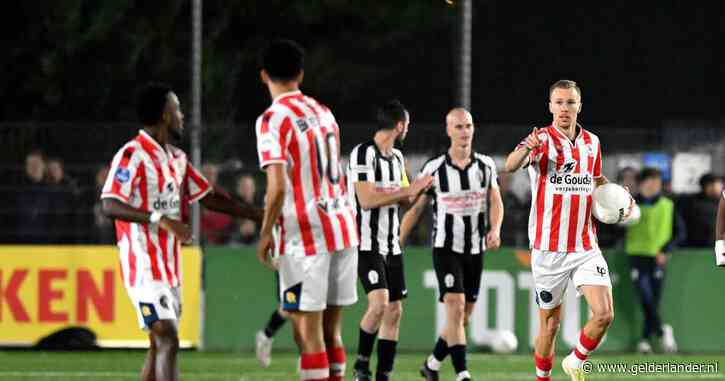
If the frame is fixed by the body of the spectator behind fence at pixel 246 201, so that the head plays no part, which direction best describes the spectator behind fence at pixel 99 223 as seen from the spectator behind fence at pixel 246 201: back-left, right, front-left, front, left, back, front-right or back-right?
right

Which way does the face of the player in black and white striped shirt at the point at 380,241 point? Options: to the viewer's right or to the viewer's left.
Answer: to the viewer's right

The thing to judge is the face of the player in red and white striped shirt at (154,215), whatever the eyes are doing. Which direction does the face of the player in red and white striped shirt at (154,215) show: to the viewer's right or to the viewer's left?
to the viewer's right

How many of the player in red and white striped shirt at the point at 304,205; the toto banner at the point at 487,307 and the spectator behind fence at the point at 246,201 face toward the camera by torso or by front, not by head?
2

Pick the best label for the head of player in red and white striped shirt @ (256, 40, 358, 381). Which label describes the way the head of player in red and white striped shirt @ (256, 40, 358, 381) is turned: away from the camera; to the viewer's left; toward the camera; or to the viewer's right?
away from the camera

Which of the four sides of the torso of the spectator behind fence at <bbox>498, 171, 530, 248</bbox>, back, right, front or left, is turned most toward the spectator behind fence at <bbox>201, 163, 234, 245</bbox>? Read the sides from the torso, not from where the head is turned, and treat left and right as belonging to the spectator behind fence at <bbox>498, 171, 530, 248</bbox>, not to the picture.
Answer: right

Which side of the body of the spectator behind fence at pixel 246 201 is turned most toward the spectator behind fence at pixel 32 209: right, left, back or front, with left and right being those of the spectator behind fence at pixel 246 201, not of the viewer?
right
